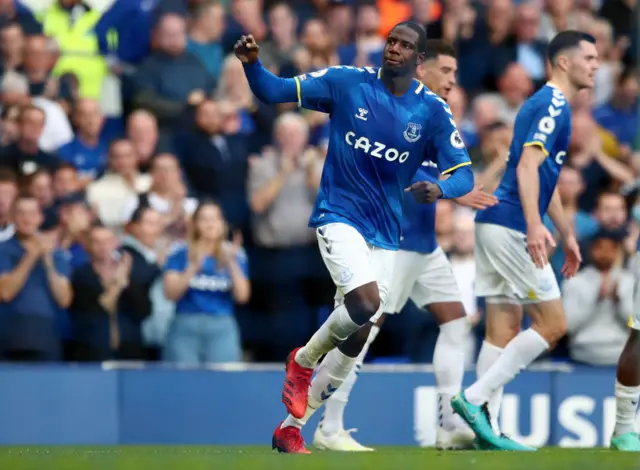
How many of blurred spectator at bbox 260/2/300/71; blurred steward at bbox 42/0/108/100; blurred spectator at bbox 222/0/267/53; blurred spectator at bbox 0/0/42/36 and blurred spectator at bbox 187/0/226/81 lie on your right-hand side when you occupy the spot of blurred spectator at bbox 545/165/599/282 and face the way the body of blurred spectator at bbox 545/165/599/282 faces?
5

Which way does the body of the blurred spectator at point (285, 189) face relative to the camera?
toward the camera

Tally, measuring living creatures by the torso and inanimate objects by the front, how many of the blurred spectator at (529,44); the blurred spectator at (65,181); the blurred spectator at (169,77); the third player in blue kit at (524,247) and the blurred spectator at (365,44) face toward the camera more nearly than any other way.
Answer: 4

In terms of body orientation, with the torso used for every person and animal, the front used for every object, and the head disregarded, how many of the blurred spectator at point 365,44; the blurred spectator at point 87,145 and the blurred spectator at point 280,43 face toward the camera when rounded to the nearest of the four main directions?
3

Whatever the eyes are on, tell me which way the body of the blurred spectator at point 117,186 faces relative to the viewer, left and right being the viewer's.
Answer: facing the viewer

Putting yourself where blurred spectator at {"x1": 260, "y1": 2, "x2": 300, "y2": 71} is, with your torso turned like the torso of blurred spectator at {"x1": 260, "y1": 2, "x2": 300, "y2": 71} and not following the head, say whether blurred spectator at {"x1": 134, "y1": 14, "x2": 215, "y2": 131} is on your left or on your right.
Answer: on your right
